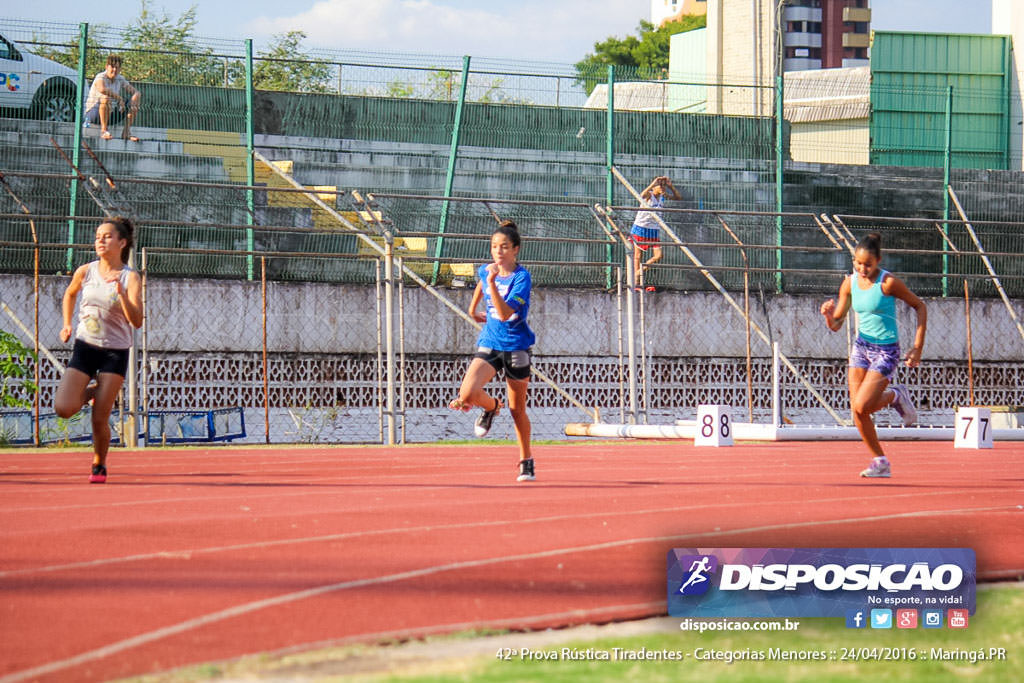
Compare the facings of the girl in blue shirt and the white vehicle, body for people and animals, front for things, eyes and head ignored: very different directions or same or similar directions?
very different directions

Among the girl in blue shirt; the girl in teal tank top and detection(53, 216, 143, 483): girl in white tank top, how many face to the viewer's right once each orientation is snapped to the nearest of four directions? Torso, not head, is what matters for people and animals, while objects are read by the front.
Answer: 0

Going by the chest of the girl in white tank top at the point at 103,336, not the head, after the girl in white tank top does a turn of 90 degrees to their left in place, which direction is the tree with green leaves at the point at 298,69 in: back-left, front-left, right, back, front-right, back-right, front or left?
back-left

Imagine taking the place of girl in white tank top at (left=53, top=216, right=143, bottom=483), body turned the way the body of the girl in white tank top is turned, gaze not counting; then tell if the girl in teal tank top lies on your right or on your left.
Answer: on your left

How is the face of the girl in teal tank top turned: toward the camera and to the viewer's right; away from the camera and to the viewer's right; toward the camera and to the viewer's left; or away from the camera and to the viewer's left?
toward the camera and to the viewer's left

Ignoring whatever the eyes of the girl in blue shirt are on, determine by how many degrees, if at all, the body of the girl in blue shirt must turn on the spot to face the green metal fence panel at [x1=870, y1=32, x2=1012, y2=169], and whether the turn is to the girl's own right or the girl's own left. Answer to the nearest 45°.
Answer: approximately 180°

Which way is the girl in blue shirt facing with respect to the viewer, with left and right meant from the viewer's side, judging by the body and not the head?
facing the viewer and to the left of the viewer

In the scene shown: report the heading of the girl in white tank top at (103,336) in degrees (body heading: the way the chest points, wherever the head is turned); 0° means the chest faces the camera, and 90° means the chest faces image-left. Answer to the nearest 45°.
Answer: approximately 45°

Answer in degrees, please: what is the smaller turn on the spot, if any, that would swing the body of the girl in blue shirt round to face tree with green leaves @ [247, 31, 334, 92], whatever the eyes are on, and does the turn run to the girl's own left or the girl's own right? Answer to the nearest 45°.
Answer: approximately 135° to the girl's own right

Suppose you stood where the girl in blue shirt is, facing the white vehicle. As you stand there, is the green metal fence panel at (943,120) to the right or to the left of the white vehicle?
right

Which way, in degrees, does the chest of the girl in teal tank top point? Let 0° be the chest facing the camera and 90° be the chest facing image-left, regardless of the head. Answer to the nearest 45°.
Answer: approximately 45°

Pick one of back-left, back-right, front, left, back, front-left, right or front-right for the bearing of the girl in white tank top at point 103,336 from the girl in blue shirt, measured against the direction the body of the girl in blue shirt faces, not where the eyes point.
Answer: front-right
